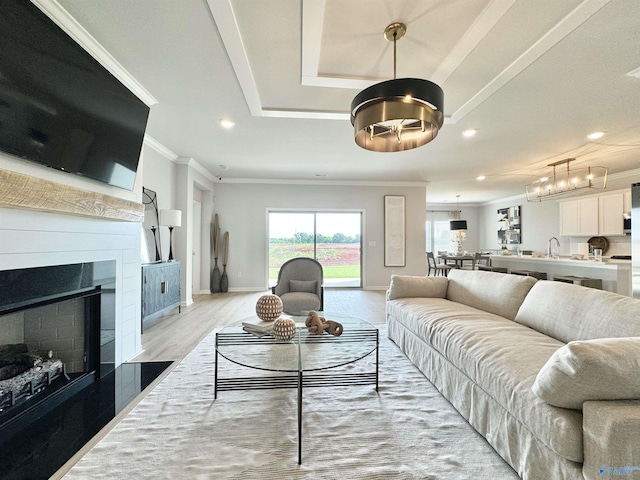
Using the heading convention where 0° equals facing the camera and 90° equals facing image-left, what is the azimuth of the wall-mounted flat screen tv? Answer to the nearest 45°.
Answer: approximately 315°

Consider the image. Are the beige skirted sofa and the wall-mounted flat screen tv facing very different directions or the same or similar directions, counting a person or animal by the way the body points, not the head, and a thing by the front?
very different directions

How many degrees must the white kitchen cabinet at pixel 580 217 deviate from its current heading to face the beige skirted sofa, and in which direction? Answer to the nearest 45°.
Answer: approximately 45° to its left

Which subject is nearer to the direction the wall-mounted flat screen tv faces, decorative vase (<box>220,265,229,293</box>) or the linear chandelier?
the linear chandelier

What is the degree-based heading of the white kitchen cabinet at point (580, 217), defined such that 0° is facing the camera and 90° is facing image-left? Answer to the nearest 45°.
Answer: approximately 45°

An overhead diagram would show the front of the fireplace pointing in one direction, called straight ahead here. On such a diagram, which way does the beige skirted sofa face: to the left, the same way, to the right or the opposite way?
the opposite way
